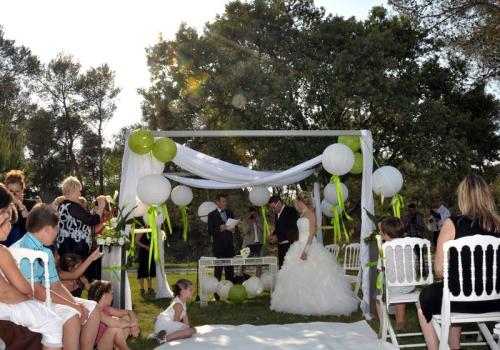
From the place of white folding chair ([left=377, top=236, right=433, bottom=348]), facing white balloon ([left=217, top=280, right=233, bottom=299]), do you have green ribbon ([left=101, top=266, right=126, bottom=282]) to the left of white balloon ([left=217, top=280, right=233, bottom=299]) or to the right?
left

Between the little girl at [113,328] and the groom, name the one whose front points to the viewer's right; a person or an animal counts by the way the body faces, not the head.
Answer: the little girl

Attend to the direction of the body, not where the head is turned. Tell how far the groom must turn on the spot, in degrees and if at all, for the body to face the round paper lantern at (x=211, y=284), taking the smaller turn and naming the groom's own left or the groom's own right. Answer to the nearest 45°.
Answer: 0° — they already face it

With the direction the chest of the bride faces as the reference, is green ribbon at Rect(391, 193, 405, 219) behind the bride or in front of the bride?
behind

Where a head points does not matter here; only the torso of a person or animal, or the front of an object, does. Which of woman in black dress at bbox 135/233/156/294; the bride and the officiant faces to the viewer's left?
the bride

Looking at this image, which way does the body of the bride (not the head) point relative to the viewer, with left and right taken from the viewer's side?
facing to the left of the viewer

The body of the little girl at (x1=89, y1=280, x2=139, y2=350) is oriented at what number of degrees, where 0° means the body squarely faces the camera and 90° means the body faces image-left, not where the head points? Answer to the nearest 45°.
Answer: approximately 270°

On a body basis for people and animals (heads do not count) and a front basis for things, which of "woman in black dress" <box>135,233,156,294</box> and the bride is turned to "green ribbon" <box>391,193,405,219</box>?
the woman in black dress

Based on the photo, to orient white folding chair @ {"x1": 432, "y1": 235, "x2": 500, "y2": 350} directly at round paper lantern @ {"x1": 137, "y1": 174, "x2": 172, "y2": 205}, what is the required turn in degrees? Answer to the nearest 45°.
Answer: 0° — it already faces it
